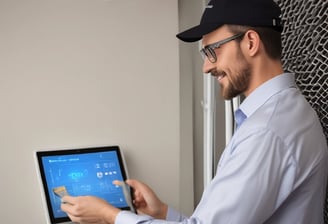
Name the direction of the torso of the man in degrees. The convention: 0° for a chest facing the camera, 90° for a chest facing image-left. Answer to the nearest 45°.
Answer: approximately 90°

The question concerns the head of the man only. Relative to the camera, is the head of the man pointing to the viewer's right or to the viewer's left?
to the viewer's left
